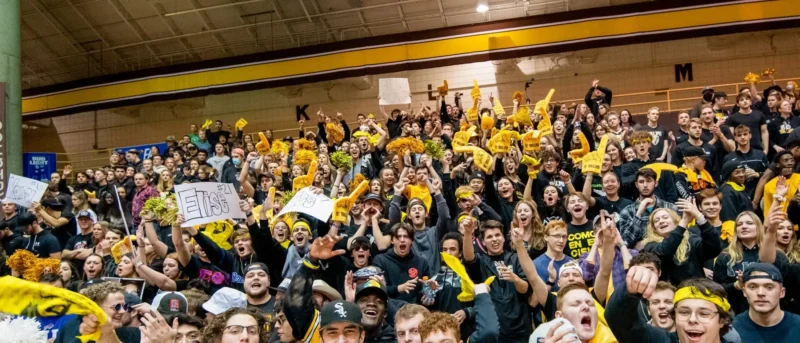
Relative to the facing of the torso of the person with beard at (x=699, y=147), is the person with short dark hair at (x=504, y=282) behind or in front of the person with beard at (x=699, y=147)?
in front

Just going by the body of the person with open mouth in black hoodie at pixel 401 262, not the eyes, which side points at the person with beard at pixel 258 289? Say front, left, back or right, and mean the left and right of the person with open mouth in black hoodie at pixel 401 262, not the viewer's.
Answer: right

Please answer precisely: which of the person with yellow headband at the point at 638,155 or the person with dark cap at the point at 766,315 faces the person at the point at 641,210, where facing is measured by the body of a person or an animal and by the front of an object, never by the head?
the person with yellow headband at the point at 638,155

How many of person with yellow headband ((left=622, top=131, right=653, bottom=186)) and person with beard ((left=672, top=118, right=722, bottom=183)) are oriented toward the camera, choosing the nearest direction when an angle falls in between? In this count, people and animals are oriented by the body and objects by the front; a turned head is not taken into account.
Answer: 2

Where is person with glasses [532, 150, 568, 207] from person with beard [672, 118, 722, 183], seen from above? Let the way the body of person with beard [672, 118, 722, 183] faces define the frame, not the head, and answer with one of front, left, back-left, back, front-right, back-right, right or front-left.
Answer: front-right

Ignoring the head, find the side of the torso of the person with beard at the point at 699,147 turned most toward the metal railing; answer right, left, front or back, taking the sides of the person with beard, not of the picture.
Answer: back

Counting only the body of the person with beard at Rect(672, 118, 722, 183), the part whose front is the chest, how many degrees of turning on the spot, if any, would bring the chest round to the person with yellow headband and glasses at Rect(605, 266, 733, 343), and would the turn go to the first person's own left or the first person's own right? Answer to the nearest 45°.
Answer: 0° — they already face them

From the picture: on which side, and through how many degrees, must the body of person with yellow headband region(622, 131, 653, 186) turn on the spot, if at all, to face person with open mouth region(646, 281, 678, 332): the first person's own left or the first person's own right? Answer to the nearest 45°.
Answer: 0° — they already face them

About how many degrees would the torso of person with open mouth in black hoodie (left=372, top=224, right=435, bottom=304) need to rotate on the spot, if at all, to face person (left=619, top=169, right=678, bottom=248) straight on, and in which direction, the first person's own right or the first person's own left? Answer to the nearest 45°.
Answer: approximately 90° to the first person's own left

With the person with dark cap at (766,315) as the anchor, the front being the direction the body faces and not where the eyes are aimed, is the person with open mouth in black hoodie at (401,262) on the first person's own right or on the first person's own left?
on the first person's own right

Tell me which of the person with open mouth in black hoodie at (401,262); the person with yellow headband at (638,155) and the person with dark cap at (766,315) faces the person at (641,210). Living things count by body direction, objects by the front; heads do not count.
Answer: the person with yellow headband at (638,155)

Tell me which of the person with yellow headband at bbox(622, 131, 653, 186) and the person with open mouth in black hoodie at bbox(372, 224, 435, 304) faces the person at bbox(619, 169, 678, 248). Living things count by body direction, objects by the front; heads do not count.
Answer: the person with yellow headband at bbox(622, 131, 653, 186)
